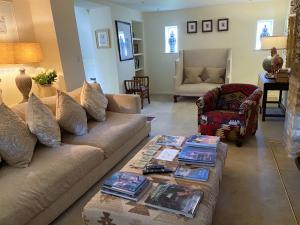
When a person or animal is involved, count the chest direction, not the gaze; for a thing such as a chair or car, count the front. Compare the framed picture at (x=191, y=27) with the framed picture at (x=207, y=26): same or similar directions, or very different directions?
same or similar directions

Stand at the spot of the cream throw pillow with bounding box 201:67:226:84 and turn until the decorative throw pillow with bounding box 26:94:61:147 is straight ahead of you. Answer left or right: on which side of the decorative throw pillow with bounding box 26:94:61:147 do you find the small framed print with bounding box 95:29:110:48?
right

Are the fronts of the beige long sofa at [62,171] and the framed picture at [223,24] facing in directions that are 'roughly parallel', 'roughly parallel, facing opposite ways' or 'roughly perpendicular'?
roughly perpendicular

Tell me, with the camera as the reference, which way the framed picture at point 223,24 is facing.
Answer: facing the viewer

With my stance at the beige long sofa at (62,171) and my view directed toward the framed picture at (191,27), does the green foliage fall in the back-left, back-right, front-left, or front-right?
front-left

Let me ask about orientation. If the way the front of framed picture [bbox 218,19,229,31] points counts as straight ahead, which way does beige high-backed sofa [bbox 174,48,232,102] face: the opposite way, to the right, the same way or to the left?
the same way

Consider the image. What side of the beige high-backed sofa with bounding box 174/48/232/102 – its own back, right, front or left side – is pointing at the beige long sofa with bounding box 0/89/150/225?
front

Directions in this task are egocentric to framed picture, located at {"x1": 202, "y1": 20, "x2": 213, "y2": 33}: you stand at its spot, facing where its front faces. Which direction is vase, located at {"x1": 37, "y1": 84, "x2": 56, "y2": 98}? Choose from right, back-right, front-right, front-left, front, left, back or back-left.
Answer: front-right

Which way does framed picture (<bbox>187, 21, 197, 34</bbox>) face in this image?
toward the camera

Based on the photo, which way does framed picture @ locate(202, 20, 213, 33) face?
toward the camera

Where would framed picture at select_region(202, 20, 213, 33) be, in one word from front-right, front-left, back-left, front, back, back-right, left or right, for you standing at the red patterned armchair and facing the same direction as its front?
back-right

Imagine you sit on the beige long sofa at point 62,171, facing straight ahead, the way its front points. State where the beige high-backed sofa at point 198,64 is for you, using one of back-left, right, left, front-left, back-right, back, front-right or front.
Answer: left

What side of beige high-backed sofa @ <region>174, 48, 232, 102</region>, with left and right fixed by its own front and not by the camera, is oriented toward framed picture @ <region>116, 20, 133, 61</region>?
right

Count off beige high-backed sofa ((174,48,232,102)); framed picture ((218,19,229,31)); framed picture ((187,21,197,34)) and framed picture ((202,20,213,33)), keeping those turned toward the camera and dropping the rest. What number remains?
4

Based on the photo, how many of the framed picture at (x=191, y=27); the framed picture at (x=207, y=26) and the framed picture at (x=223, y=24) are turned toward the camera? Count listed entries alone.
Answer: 3

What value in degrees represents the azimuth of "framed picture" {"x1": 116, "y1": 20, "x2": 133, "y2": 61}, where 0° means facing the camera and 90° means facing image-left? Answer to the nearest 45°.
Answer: approximately 315°

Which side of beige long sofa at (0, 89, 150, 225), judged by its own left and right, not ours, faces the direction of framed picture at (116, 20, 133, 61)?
left
